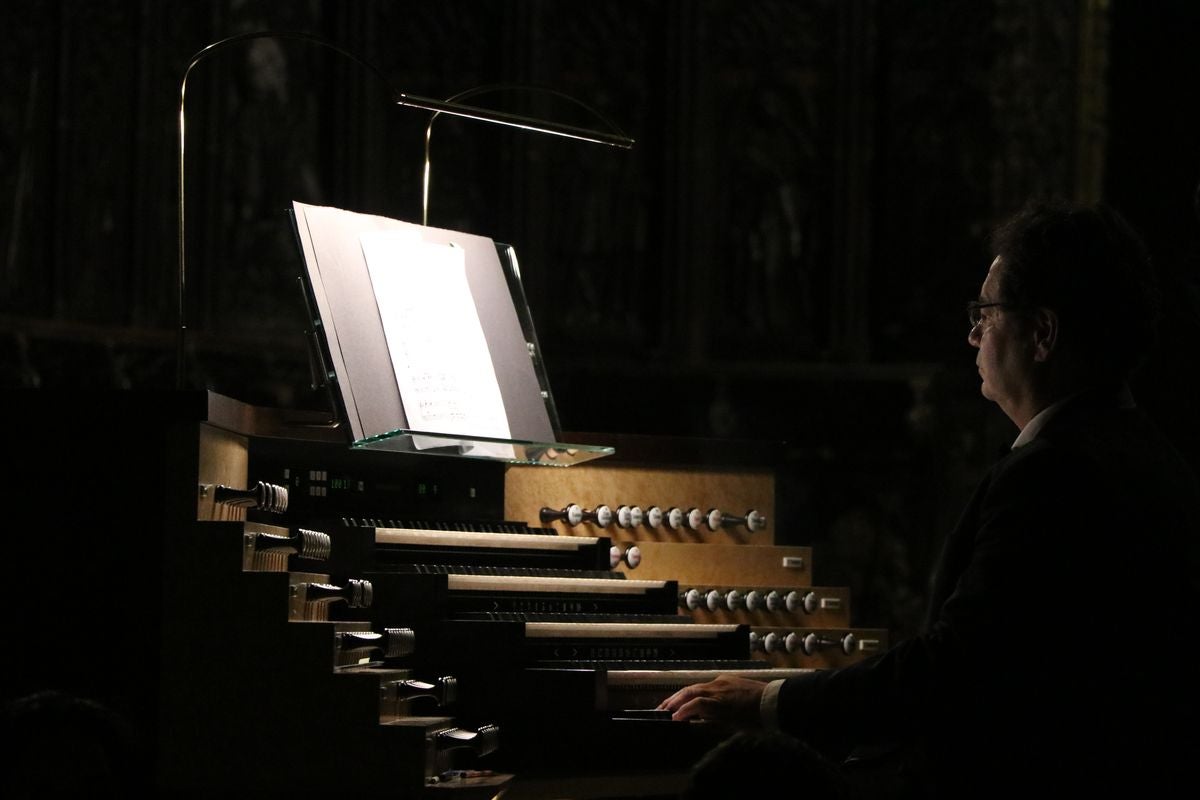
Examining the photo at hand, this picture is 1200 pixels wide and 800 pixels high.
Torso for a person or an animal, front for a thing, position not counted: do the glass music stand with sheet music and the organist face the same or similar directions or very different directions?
very different directions

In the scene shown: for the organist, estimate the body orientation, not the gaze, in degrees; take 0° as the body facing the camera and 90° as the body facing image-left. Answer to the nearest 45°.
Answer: approximately 135°

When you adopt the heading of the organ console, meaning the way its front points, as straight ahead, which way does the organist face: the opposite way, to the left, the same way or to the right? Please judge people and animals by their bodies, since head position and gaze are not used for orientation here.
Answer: the opposite way

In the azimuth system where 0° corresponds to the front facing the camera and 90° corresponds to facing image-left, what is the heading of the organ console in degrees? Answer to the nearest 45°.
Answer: approximately 315°

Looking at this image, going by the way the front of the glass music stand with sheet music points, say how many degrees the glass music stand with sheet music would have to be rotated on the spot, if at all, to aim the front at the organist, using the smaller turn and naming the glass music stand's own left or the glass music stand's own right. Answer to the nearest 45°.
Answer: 0° — it already faces them

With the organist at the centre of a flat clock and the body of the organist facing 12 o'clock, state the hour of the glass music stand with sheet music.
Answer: The glass music stand with sheet music is roughly at 12 o'clock from the organist.

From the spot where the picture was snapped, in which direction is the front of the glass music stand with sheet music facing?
facing the viewer and to the right of the viewer

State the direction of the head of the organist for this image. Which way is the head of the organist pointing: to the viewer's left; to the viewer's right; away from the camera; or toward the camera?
to the viewer's left

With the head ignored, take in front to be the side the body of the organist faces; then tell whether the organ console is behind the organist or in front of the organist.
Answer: in front

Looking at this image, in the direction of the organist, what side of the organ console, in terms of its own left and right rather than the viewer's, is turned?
front
